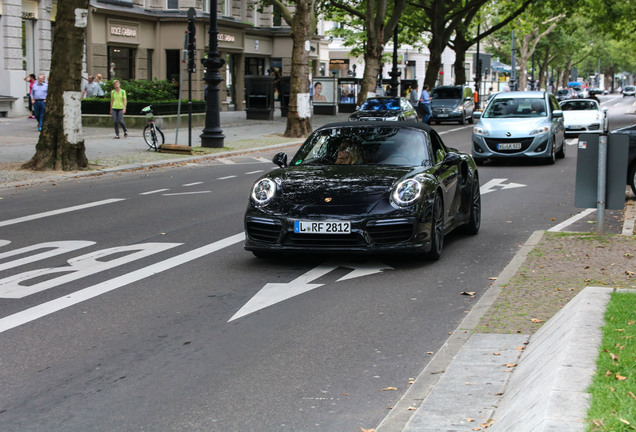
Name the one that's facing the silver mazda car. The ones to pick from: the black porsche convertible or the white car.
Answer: the white car

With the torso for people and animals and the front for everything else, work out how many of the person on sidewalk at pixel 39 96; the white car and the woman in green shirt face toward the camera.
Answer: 3

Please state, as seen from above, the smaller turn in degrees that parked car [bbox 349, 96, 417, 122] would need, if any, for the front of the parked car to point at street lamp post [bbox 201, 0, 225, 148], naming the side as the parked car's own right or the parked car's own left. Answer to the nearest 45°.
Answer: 0° — it already faces it

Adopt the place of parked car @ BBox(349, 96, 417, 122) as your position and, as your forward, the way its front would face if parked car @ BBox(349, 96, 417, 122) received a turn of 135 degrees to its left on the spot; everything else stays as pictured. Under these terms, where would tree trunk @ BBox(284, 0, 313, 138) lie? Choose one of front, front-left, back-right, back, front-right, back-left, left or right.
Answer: back

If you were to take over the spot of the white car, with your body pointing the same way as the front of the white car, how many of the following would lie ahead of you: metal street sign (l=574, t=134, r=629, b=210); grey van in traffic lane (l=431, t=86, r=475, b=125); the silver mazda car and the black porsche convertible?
3

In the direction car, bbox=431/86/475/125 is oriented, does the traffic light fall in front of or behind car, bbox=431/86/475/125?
in front

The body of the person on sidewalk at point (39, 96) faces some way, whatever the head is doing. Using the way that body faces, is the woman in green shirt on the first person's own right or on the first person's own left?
on the first person's own left

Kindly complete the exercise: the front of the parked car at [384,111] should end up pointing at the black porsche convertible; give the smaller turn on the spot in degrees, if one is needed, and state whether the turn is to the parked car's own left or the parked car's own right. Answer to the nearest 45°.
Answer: approximately 45° to the parked car's own left

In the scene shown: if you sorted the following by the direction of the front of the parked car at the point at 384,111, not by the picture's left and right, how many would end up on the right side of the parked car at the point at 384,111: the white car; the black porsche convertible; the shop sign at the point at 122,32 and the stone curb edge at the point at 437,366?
1

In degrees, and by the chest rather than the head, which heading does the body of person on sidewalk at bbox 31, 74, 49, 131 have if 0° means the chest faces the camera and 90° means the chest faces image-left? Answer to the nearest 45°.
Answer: approximately 0°

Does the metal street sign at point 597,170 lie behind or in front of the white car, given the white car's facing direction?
in front

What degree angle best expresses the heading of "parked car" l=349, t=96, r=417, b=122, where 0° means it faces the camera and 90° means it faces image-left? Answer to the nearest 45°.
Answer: approximately 45°

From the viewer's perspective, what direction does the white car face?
toward the camera

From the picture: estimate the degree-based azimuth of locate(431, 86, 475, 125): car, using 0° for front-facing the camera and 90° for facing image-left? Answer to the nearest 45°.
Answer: approximately 45°

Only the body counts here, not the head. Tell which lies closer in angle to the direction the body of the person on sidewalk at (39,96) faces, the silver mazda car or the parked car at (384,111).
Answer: the silver mazda car

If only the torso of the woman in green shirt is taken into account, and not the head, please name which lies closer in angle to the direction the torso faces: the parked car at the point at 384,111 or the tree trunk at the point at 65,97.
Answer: the tree trunk

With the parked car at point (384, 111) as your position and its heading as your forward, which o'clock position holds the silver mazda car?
The silver mazda car is roughly at 10 o'clock from the parked car.

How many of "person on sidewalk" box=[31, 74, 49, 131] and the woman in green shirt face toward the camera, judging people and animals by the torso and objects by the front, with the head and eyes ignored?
2

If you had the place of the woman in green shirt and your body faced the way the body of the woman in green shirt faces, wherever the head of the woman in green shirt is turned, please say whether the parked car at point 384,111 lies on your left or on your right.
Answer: on your left
